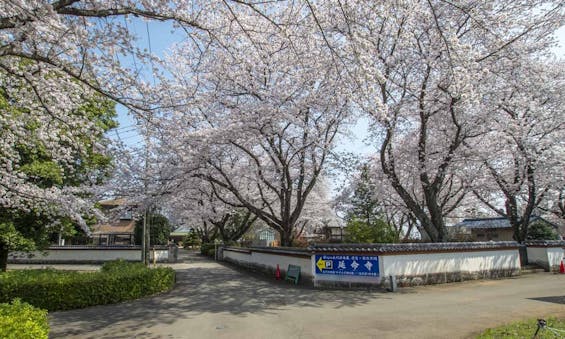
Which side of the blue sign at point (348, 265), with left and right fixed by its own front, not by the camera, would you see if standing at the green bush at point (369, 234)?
back

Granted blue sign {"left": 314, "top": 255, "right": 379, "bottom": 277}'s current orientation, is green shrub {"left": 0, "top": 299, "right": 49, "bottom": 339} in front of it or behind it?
in front

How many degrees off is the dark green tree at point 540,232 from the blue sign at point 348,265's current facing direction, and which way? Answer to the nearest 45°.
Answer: approximately 135° to its left

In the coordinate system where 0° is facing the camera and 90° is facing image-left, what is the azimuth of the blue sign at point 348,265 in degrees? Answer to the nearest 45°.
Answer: approximately 0°

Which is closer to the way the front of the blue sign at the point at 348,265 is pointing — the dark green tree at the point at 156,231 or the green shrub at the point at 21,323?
the green shrub

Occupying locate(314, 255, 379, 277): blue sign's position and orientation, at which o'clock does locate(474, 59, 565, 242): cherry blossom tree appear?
The cherry blossom tree is roughly at 8 o'clock from the blue sign.

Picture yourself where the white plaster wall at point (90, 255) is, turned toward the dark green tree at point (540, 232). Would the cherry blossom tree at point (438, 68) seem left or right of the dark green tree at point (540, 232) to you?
right

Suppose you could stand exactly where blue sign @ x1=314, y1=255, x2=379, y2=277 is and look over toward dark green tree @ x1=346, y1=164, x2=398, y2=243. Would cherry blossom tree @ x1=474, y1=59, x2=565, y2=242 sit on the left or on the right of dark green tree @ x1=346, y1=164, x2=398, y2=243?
right

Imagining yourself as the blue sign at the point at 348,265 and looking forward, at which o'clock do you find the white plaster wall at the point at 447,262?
The white plaster wall is roughly at 8 o'clock from the blue sign.

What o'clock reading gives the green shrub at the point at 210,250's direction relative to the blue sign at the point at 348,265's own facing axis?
The green shrub is roughly at 5 o'clock from the blue sign.

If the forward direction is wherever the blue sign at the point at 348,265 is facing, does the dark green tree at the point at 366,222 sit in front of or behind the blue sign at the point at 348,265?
behind

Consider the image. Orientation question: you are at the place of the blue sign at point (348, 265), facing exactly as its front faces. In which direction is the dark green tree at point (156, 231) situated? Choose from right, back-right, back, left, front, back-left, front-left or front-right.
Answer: back-right

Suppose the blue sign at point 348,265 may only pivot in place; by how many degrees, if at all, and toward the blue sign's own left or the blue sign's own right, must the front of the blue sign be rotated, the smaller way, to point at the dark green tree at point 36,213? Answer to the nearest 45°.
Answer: approximately 90° to the blue sign's own right
